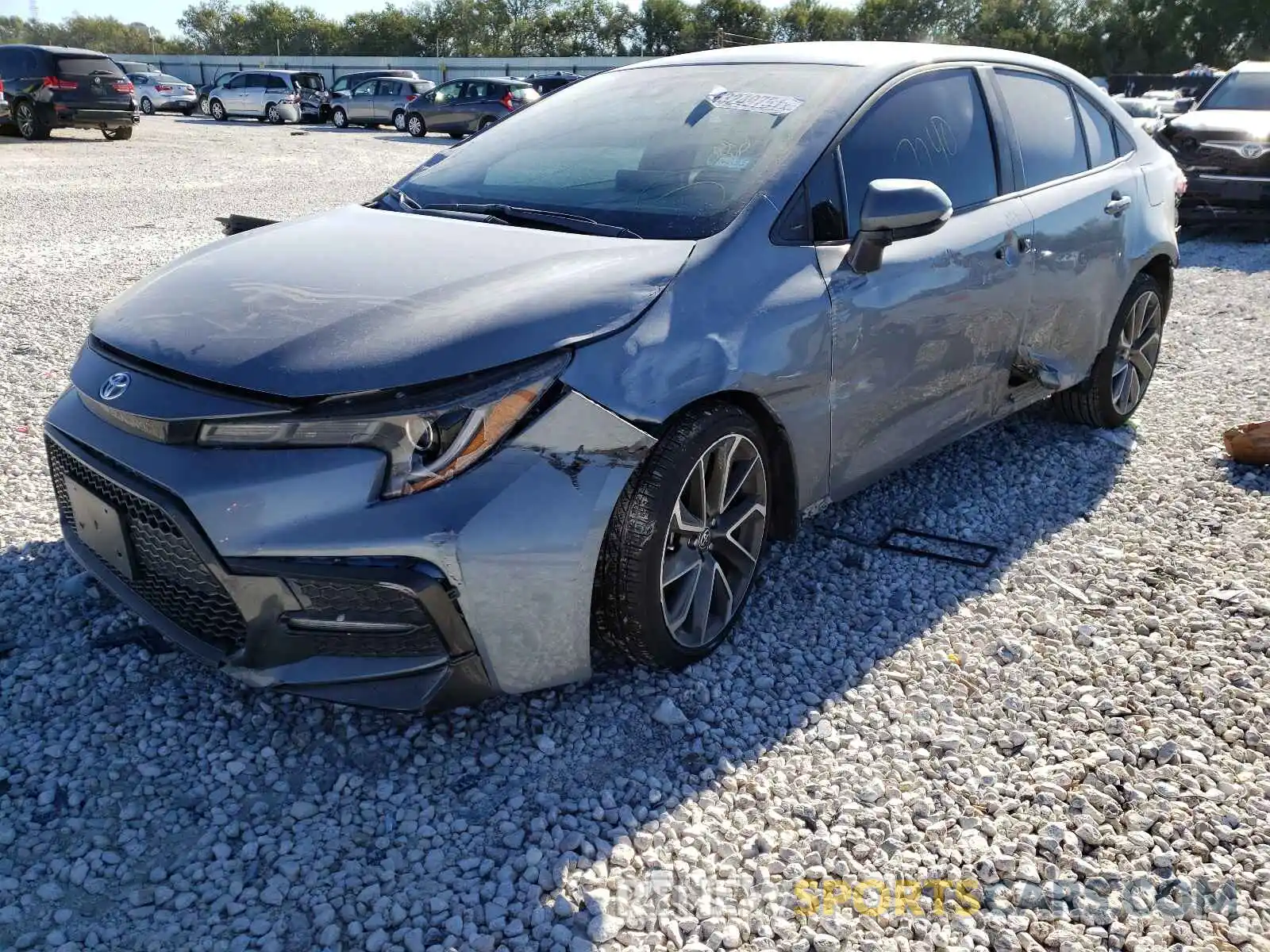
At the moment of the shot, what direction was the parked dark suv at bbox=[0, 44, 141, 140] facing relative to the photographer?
facing away from the viewer and to the left of the viewer

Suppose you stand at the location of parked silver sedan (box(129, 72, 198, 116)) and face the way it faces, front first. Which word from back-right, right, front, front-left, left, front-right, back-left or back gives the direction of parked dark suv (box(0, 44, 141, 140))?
back-left

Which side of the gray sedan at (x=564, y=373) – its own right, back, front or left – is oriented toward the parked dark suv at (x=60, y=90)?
right

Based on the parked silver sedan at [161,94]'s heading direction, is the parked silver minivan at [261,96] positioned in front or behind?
behind

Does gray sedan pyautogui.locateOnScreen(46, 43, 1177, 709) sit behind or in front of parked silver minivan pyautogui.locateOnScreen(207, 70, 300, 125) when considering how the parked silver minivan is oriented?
behind

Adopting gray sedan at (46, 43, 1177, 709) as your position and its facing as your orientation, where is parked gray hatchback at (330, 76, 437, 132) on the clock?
The parked gray hatchback is roughly at 4 o'clock from the gray sedan.

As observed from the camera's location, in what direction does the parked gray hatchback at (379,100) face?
facing away from the viewer and to the left of the viewer

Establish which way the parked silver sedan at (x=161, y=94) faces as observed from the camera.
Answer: facing away from the viewer and to the left of the viewer

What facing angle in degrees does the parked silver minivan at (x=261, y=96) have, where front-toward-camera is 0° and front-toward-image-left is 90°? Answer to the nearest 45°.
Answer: approximately 135°

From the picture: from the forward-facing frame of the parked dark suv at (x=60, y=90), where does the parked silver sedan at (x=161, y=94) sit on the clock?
The parked silver sedan is roughly at 2 o'clock from the parked dark suv.

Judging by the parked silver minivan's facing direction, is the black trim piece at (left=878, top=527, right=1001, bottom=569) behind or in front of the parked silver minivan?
behind
